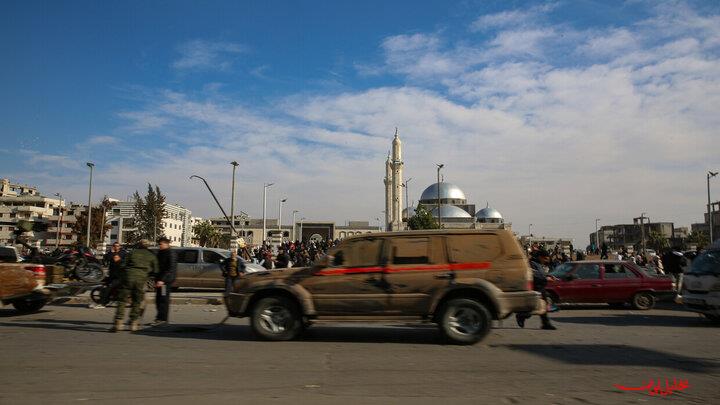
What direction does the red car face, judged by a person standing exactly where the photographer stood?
facing to the left of the viewer

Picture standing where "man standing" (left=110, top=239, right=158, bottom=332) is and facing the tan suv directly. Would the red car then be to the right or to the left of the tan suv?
left

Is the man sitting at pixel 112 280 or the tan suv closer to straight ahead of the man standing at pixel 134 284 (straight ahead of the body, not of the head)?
the man sitting

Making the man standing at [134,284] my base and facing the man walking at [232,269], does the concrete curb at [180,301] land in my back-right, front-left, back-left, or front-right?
front-left

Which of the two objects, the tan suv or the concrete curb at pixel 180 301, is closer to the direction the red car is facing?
the concrete curb
